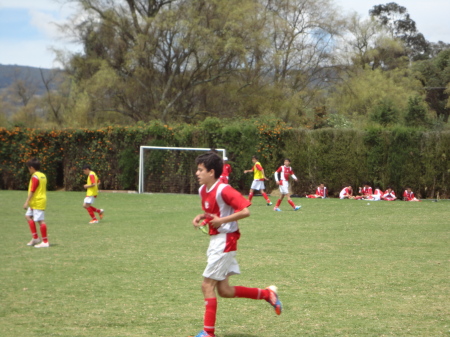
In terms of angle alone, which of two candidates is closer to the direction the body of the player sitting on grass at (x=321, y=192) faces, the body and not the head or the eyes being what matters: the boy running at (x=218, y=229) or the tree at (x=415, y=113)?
the boy running
